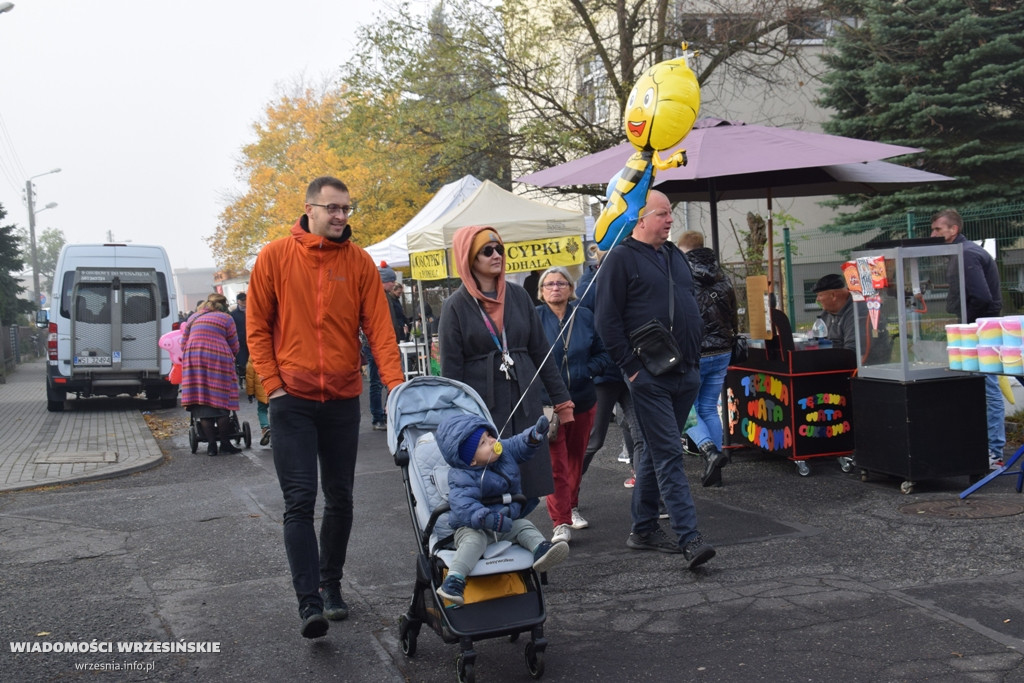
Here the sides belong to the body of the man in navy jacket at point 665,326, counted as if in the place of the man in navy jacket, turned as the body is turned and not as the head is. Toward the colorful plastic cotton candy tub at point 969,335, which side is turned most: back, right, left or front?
left

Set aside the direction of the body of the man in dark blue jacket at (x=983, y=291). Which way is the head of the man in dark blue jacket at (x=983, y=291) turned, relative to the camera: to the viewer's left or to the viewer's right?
to the viewer's left

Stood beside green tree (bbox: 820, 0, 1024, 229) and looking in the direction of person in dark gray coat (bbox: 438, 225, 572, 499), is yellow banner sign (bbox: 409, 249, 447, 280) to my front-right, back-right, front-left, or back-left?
front-right

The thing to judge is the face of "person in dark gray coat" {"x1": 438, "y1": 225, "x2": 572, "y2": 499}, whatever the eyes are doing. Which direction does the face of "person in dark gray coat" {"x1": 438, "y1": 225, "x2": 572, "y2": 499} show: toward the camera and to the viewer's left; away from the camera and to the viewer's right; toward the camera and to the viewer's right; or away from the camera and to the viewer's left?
toward the camera and to the viewer's right

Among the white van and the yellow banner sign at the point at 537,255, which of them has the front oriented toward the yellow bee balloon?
the yellow banner sign

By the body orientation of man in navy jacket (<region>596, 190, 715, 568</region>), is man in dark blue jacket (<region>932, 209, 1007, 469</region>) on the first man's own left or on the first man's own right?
on the first man's own left

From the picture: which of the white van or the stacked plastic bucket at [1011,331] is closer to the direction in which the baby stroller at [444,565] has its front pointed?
the stacked plastic bucket

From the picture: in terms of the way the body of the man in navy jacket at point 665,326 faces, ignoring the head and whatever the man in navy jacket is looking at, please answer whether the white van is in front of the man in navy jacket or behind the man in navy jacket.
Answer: behind

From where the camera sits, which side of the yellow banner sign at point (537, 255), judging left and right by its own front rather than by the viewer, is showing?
front

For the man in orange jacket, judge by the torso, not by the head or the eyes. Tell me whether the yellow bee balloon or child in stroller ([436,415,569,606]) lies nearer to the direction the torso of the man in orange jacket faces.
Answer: the child in stroller

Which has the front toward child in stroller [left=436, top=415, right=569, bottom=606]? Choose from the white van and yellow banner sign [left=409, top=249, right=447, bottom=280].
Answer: the yellow banner sign

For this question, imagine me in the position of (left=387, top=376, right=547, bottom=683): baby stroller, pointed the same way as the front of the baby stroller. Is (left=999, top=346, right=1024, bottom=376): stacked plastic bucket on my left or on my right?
on my left

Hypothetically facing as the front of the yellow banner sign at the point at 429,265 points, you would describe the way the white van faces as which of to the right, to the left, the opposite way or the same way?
the opposite way

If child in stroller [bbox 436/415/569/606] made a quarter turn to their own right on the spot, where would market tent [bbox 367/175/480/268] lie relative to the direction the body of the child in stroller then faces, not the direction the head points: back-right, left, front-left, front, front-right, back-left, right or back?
back-right

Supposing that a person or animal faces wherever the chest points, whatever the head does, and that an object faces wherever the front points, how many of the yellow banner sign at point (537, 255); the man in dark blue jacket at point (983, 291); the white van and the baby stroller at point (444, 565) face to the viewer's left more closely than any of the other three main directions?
1
